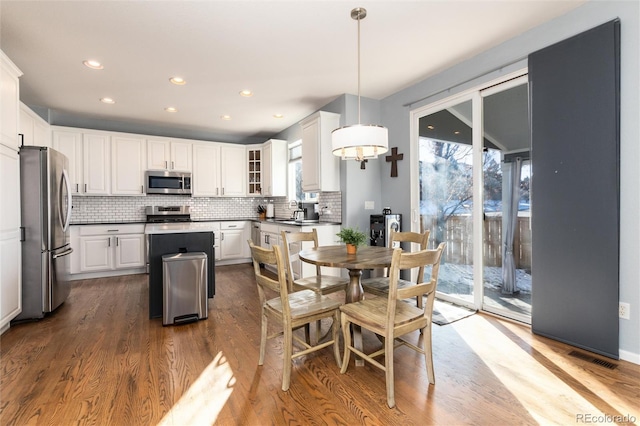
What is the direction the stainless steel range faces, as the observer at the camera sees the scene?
facing the viewer

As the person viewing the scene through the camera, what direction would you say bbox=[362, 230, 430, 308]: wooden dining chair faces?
facing the viewer and to the left of the viewer

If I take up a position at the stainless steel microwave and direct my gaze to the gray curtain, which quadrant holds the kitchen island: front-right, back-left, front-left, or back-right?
front-right

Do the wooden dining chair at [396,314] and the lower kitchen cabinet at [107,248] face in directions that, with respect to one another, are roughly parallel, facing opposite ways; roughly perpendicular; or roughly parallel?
roughly parallel, facing opposite ways

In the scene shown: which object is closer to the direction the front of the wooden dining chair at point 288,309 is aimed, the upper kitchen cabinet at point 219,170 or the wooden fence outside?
the wooden fence outside

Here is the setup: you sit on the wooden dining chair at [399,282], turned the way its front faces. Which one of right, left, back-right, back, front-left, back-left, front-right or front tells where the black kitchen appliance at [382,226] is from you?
front-right

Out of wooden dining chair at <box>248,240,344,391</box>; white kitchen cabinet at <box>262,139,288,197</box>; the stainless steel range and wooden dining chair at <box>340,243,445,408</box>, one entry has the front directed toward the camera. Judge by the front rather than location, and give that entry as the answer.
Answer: the stainless steel range

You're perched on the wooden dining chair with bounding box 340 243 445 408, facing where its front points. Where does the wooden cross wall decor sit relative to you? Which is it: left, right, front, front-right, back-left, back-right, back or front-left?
front-right

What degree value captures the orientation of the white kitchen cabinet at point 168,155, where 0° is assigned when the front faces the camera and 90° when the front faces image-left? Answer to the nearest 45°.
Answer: approximately 0°

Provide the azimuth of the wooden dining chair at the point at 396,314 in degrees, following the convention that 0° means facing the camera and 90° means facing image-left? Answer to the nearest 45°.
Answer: approximately 135°

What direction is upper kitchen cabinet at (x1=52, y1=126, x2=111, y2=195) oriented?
toward the camera

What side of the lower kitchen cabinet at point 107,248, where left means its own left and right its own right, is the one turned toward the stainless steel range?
left
